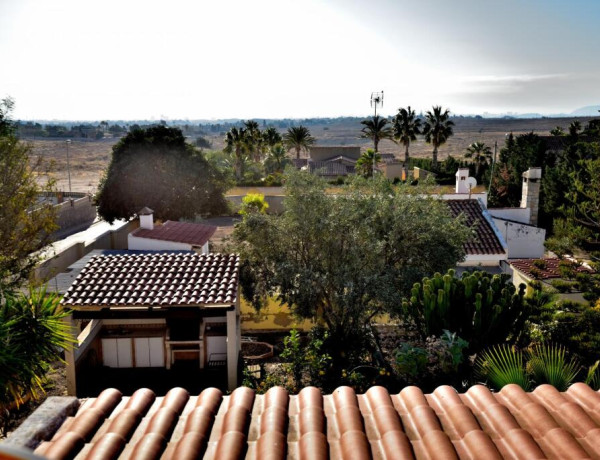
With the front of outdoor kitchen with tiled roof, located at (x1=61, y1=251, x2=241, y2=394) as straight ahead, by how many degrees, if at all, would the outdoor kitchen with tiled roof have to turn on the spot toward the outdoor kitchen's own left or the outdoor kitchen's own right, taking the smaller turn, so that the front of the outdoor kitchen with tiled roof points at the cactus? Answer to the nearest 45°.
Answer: approximately 45° to the outdoor kitchen's own left

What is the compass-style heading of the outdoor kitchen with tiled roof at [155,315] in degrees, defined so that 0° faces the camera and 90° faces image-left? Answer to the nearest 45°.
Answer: approximately 0°

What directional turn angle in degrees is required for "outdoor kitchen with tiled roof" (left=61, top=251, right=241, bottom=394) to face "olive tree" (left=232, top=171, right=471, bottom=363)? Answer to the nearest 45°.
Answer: approximately 90° to its left

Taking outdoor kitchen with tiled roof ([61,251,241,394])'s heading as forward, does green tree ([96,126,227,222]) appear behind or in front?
behind

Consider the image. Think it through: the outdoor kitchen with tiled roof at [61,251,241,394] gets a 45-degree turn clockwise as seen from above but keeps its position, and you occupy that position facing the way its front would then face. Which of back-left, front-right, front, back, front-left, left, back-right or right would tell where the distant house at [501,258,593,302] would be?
back-left

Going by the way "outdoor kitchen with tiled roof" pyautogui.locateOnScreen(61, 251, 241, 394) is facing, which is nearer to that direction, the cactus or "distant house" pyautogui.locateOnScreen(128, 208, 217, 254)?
the cactus

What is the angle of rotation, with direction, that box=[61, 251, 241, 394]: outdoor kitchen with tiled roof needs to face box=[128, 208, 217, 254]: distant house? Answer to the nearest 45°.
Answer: approximately 180°

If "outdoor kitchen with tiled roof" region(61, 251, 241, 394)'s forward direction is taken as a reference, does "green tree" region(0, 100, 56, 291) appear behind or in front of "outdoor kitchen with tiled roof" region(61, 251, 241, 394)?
behind

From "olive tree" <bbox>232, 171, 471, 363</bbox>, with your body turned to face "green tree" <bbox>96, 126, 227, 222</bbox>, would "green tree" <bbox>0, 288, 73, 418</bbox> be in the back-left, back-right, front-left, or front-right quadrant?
back-left
